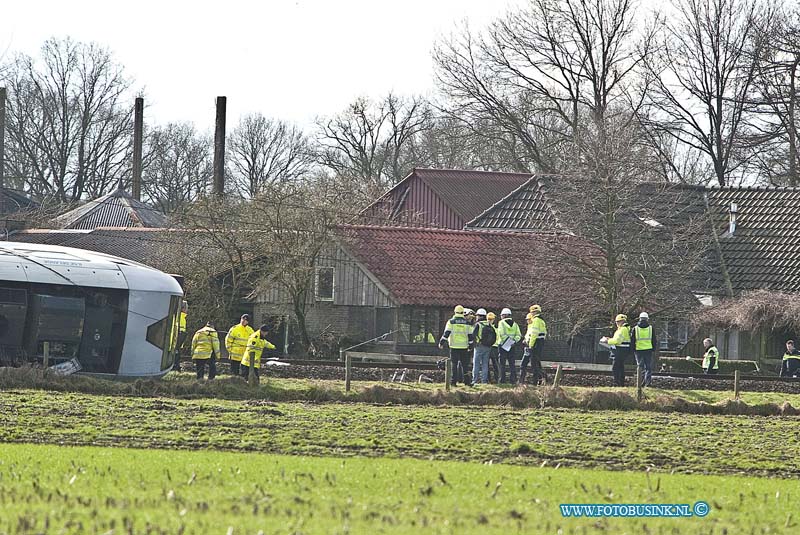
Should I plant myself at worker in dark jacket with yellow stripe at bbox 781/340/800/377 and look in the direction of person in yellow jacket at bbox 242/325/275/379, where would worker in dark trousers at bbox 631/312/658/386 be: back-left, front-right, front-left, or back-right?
front-left

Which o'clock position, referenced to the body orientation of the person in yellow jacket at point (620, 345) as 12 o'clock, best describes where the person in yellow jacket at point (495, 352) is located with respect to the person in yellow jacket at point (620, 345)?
the person in yellow jacket at point (495, 352) is roughly at 12 o'clock from the person in yellow jacket at point (620, 345).

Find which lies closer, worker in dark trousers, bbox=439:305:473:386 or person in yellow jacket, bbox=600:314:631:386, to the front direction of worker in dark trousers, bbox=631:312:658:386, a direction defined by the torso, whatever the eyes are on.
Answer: the person in yellow jacket

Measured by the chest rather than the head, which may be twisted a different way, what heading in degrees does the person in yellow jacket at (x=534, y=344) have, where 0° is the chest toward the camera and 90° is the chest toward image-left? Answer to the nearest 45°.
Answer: approximately 90°

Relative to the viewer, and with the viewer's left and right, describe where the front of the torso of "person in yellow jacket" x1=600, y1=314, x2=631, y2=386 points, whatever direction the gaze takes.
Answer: facing to the left of the viewer
